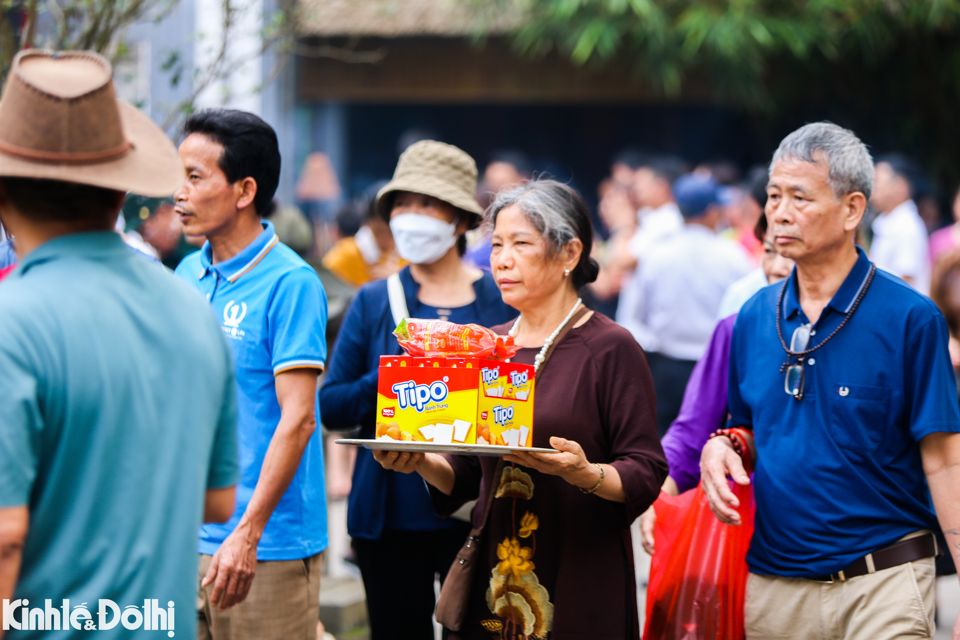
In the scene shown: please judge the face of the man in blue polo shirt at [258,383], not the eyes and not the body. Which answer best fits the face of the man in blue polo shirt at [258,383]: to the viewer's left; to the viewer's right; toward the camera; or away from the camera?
to the viewer's left

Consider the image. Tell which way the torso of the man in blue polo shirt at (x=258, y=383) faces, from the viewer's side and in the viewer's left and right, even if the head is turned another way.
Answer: facing the viewer and to the left of the viewer

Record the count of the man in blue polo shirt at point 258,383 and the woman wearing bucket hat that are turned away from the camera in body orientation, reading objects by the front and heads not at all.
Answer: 0

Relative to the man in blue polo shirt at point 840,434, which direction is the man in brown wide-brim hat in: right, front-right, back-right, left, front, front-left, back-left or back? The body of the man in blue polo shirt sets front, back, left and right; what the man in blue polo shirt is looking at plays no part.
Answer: front

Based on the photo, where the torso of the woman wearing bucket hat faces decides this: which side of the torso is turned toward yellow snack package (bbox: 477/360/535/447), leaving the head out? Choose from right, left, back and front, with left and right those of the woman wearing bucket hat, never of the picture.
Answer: front

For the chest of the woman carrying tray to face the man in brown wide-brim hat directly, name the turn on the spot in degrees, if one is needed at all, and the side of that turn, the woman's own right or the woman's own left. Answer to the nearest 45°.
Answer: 0° — they already face them

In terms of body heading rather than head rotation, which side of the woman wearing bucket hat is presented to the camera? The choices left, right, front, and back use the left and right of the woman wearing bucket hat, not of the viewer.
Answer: front

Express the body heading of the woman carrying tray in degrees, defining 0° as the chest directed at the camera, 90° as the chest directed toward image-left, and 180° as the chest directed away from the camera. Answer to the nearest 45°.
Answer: approximately 45°
